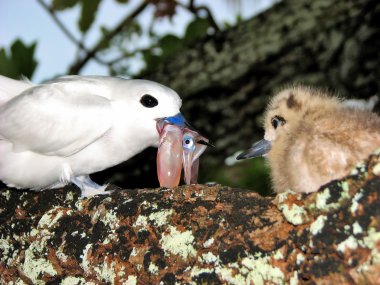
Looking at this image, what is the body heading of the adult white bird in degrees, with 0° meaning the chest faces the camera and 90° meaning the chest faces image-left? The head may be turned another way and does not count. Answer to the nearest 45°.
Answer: approximately 270°

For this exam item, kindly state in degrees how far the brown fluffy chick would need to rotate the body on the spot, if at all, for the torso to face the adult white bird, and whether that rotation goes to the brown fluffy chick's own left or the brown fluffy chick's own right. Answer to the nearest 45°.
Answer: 0° — it already faces it

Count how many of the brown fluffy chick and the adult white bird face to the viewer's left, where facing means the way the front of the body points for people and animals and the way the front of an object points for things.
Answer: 1

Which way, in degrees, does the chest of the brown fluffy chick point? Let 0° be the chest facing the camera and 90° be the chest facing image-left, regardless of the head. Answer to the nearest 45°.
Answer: approximately 90°
